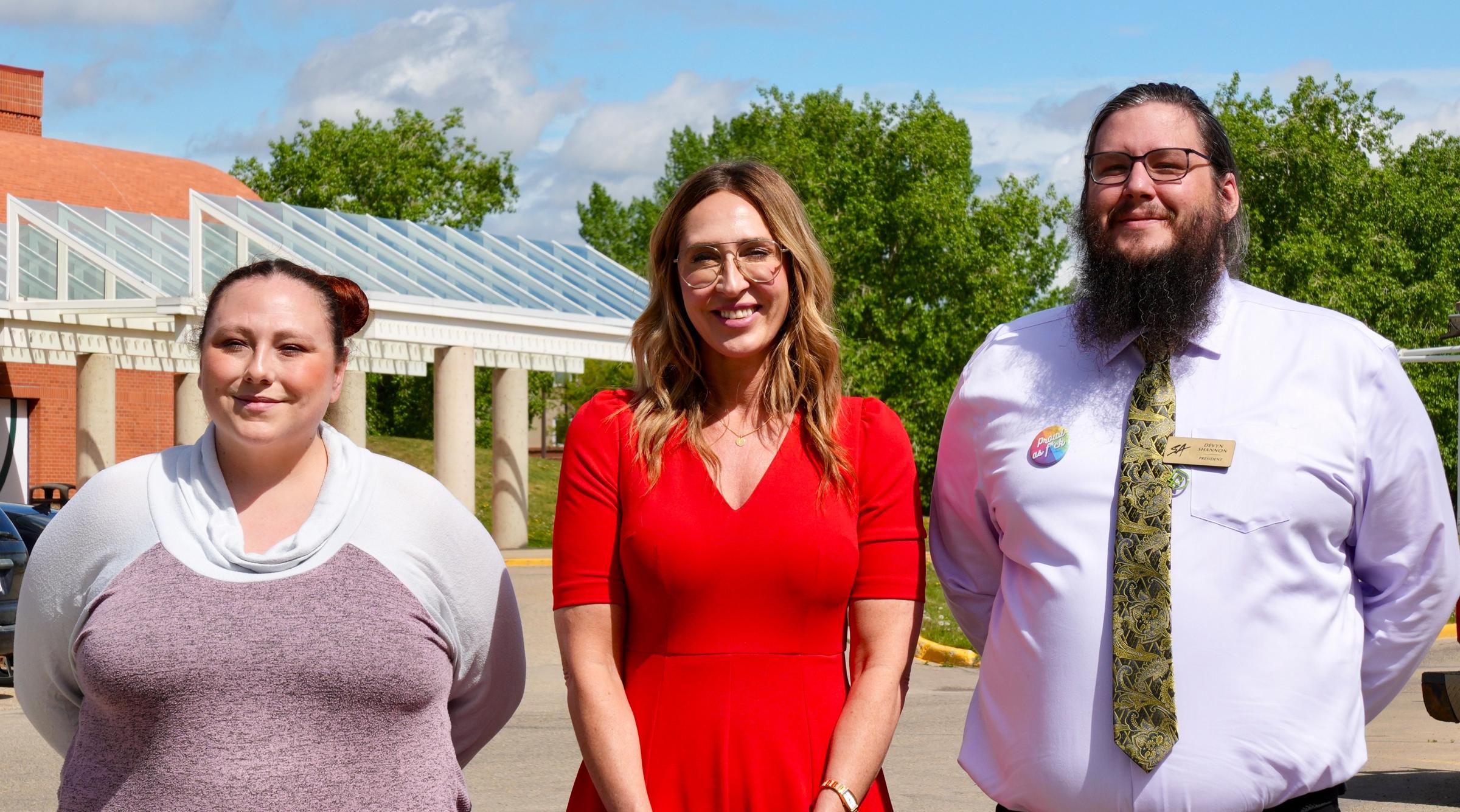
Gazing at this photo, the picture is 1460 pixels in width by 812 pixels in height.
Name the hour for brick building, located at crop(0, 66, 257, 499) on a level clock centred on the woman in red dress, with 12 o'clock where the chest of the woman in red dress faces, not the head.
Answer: The brick building is roughly at 5 o'clock from the woman in red dress.

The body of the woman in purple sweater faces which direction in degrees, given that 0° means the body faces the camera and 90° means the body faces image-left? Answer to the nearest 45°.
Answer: approximately 0°

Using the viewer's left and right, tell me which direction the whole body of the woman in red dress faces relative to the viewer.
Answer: facing the viewer

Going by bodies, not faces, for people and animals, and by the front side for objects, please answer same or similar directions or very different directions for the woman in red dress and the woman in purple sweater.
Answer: same or similar directions

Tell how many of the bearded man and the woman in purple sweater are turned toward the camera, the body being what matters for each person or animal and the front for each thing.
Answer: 2

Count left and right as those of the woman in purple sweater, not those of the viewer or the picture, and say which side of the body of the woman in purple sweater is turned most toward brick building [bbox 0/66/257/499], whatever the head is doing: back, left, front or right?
back

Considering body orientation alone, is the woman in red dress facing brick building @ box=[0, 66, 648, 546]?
no

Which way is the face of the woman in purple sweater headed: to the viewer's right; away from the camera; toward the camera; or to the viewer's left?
toward the camera

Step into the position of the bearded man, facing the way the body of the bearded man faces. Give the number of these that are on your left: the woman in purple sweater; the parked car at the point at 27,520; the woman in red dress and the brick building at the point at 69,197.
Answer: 0

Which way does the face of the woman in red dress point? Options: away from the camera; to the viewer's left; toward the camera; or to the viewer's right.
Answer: toward the camera

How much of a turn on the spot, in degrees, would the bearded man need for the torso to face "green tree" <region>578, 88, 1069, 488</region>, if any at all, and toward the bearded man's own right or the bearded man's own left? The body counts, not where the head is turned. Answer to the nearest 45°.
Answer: approximately 180°

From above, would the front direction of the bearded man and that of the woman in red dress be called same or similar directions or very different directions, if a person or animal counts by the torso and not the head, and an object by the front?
same or similar directions

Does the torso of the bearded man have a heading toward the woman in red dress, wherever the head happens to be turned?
no

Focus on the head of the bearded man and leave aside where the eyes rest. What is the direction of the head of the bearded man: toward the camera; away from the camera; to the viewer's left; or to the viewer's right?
toward the camera
